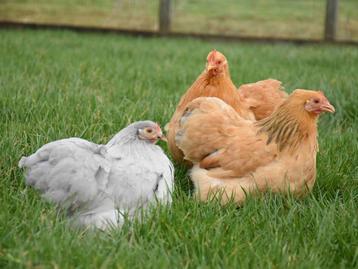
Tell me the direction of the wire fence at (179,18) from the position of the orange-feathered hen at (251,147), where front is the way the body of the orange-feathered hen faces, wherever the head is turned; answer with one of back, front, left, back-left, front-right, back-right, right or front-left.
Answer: left

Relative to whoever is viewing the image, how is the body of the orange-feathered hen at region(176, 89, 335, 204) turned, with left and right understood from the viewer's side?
facing to the right of the viewer

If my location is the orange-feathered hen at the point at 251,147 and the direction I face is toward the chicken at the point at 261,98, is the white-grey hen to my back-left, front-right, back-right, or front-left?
back-left

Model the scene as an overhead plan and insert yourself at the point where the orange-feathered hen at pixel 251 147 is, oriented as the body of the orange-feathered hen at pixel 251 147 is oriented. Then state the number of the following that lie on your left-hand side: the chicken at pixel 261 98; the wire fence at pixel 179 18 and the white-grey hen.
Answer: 2

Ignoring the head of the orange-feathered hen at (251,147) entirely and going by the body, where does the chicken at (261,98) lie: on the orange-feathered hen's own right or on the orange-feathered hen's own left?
on the orange-feathered hen's own left

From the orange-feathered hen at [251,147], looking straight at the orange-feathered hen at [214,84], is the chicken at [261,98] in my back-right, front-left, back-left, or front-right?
front-right

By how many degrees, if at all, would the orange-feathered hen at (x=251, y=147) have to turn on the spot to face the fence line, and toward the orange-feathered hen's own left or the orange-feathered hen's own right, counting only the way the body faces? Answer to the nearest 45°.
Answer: approximately 90° to the orange-feathered hen's own left
